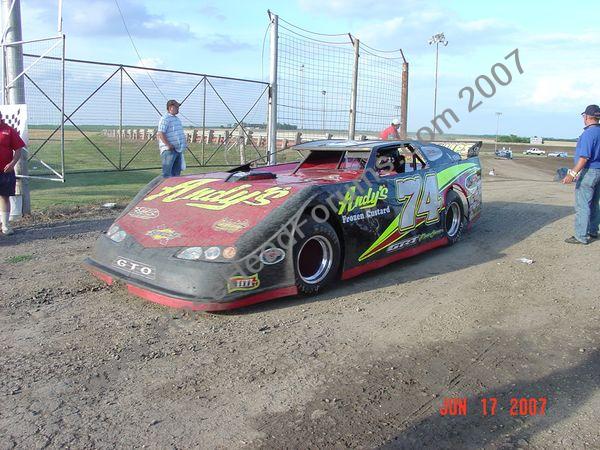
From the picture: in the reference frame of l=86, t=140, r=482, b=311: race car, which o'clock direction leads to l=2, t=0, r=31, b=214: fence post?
The fence post is roughly at 3 o'clock from the race car.

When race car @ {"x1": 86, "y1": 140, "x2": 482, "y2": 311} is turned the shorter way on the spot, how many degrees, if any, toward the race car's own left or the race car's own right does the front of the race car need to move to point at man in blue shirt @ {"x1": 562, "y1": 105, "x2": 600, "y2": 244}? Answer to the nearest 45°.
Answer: approximately 180°

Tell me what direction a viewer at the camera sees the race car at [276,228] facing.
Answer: facing the viewer and to the left of the viewer

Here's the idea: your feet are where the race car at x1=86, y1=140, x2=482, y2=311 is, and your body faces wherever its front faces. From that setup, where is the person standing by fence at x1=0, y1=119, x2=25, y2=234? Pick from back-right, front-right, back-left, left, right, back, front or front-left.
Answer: right

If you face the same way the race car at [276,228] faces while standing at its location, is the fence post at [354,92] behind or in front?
behind

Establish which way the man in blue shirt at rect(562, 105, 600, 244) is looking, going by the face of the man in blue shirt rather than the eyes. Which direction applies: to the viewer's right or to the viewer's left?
to the viewer's left
